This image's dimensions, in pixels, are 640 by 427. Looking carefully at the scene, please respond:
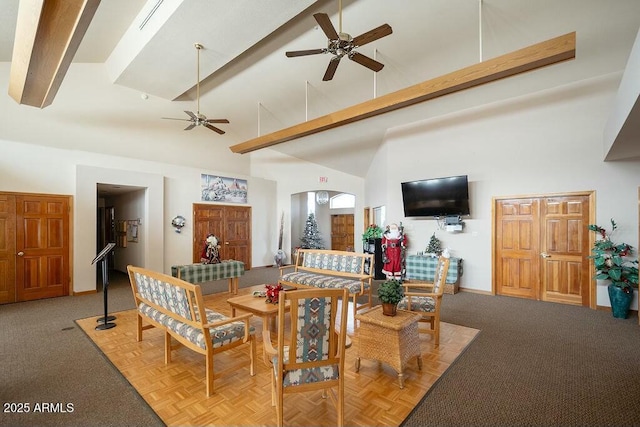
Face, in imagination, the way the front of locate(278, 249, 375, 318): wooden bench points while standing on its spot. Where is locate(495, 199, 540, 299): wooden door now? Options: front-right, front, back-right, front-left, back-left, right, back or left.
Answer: back-left

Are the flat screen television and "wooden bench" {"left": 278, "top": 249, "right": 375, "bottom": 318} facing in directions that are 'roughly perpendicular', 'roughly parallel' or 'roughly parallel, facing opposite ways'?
roughly parallel

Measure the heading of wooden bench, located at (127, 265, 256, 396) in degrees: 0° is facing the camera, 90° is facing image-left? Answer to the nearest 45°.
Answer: approximately 225°

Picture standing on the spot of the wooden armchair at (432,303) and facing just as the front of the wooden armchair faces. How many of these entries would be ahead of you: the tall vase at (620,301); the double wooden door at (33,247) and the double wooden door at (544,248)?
1

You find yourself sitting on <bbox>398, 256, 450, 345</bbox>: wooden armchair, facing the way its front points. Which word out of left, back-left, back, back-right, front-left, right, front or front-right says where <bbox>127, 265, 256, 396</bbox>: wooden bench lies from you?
front-left

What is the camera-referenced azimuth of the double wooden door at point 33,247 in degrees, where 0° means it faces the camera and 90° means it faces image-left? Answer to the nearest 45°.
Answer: approximately 315°

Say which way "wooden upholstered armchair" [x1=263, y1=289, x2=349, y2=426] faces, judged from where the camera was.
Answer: facing away from the viewer

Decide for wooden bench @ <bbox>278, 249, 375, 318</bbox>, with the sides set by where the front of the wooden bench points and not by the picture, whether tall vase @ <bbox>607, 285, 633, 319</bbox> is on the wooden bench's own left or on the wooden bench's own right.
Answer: on the wooden bench's own left

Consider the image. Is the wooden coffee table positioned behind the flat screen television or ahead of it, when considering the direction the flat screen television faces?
ahead

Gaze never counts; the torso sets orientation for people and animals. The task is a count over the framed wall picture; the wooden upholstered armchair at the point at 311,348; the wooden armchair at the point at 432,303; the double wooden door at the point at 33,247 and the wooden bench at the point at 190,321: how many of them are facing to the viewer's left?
1

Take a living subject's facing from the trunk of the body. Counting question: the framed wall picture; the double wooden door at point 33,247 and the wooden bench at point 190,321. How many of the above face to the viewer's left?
0

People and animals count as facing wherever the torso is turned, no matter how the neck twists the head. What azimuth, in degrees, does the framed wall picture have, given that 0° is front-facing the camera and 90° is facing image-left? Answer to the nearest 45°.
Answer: approximately 315°

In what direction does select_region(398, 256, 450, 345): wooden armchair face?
to the viewer's left

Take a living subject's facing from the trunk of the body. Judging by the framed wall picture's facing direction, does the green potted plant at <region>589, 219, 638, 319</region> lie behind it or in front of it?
in front

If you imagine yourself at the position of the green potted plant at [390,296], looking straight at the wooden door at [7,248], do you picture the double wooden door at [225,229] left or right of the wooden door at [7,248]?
right

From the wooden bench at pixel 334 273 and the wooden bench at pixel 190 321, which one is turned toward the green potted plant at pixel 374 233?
the wooden bench at pixel 190 321
